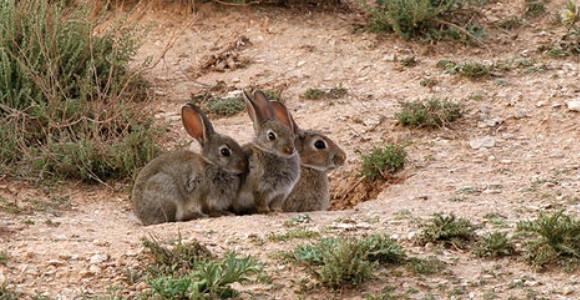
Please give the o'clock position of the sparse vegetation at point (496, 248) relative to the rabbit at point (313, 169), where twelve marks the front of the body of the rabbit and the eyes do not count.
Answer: The sparse vegetation is roughly at 2 o'clock from the rabbit.

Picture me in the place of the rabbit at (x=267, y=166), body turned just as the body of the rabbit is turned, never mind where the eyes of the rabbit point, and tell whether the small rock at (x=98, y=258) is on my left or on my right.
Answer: on my right

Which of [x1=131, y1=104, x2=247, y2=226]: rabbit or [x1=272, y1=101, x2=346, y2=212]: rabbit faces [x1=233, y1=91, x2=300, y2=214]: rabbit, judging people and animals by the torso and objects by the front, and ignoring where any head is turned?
[x1=131, y1=104, x2=247, y2=226]: rabbit

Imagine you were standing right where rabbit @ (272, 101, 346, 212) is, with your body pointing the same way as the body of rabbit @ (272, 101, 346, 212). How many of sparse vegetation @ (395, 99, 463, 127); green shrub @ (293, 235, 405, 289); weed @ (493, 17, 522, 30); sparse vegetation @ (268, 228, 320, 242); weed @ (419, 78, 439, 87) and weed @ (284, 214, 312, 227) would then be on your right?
3

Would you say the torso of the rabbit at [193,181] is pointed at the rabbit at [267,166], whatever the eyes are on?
yes

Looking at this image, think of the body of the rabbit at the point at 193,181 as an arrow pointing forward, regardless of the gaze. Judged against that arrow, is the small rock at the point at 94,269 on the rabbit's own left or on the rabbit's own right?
on the rabbit's own right

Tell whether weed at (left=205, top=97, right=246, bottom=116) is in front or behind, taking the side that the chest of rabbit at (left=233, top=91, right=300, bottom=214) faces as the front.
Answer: behind

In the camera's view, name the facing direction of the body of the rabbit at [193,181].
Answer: to the viewer's right

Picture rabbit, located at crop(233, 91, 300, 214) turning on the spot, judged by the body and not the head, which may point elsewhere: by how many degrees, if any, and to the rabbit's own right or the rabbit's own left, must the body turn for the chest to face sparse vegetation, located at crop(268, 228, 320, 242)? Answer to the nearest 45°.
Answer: approximately 45° to the rabbit's own right

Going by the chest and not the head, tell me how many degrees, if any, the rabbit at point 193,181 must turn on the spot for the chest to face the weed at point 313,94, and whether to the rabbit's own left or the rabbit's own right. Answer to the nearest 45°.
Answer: approximately 45° to the rabbit's own left

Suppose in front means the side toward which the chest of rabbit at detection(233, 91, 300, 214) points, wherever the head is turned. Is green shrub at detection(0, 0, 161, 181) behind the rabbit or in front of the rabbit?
behind

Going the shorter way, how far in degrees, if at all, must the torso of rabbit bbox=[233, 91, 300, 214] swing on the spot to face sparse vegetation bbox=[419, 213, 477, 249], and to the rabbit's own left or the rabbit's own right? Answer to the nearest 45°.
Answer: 0° — it already faces it

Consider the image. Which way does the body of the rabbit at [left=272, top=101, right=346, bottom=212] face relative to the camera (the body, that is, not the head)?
to the viewer's right

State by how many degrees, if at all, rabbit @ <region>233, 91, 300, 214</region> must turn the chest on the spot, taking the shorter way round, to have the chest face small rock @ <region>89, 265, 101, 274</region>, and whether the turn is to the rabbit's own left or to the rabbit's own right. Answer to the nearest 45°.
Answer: approximately 90° to the rabbit's own right

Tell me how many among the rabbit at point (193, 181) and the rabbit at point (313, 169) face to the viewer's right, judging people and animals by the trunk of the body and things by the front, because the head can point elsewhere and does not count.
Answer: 2

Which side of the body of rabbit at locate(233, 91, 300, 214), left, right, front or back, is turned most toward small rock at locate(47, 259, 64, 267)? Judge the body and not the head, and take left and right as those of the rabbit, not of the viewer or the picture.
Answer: right

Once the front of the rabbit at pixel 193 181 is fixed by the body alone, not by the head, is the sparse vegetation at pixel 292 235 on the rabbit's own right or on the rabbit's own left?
on the rabbit's own right
